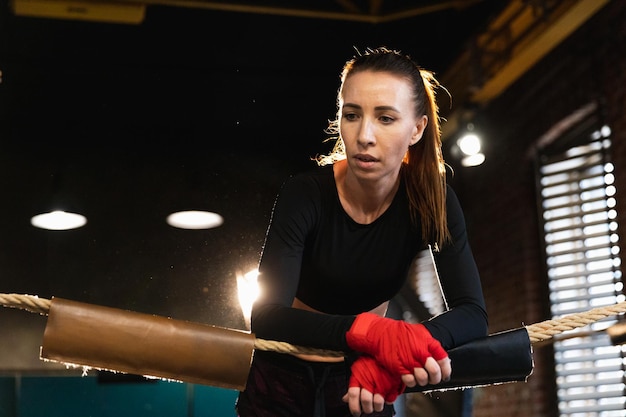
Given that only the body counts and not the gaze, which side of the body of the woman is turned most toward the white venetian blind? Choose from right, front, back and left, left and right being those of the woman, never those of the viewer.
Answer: back

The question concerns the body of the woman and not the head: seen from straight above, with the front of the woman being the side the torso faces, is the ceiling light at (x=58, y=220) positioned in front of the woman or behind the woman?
behind

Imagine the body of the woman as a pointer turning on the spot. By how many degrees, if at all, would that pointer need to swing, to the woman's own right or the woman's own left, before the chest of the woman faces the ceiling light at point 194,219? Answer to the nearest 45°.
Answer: approximately 180°

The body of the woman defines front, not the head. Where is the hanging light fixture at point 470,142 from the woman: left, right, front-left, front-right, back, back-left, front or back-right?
back

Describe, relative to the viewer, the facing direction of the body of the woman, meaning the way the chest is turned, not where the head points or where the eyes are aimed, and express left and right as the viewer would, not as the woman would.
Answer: facing the viewer
